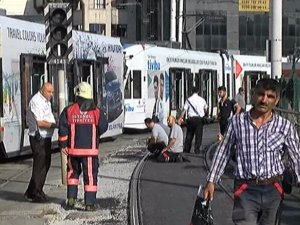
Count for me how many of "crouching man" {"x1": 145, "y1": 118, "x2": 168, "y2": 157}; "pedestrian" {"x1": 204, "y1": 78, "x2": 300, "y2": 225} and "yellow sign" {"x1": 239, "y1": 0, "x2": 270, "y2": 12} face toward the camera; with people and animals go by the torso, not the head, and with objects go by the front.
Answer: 2

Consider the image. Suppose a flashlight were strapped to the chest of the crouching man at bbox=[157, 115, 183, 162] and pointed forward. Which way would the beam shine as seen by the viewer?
to the viewer's left

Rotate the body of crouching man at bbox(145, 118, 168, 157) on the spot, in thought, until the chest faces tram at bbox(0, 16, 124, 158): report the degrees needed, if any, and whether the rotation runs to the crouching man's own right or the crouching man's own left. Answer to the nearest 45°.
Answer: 0° — they already face it

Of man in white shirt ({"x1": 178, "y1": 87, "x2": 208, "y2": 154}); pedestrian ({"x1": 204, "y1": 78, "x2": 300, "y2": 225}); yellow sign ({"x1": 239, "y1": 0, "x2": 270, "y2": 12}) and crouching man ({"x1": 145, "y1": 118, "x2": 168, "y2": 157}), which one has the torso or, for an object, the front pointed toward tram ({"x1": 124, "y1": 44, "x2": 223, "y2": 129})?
the man in white shirt

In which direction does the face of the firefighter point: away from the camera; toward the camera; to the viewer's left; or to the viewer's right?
away from the camera

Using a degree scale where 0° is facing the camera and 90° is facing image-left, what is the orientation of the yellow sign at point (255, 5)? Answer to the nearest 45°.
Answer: approximately 0°

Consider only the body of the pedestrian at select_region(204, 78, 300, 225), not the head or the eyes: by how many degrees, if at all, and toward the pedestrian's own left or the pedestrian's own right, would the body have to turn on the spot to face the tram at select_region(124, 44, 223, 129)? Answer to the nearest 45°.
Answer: approximately 180°

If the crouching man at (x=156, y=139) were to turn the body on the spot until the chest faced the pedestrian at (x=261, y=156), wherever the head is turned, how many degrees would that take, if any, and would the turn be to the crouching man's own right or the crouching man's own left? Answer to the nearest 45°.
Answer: approximately 90° to the crouching man's own left

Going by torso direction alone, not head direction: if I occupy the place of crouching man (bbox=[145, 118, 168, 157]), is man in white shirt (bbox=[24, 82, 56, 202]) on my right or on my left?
on my left

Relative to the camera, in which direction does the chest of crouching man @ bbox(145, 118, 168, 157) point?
to the viewer's left

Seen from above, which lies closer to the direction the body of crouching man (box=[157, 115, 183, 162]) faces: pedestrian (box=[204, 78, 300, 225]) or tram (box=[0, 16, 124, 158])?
the tram

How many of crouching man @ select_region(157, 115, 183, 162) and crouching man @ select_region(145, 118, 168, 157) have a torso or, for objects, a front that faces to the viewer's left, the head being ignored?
2

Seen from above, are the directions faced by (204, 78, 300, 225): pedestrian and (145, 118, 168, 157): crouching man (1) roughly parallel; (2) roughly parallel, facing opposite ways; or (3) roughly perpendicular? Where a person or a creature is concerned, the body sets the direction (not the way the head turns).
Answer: roughly perpendicular
